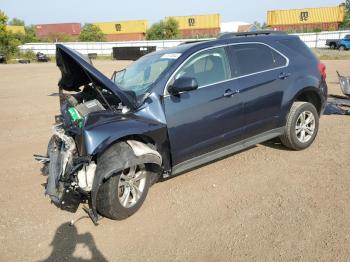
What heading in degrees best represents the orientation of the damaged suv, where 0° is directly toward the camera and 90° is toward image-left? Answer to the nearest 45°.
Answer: approximately 45°

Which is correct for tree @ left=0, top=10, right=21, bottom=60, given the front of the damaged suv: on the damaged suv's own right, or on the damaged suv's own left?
on the damaged suv's own right

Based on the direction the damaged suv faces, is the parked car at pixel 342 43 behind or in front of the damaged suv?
behind
